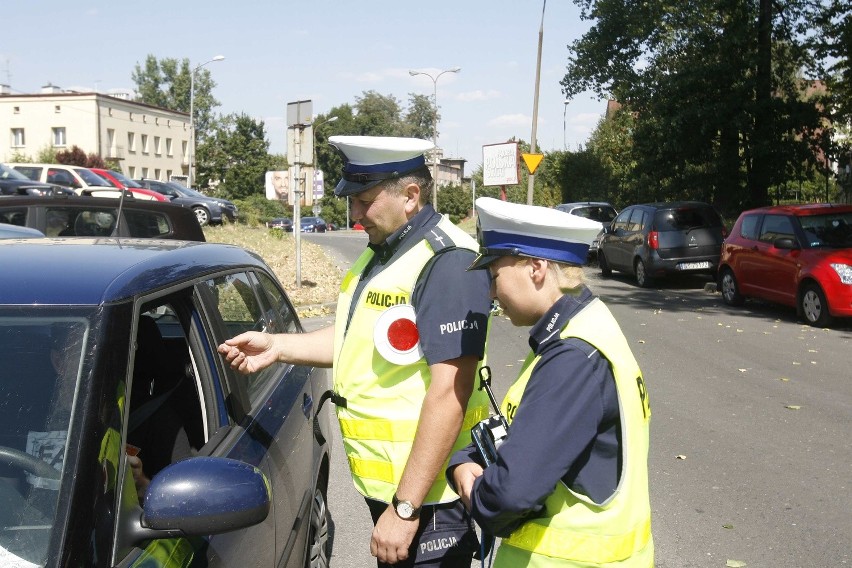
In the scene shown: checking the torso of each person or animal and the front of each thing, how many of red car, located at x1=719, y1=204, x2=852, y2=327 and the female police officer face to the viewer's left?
1

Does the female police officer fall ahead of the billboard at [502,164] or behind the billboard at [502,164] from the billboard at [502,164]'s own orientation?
ahead

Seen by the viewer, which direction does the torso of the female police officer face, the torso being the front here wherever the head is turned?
to the viewer's left

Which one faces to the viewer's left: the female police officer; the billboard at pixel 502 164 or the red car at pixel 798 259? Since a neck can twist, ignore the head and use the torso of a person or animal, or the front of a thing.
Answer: the female police officer

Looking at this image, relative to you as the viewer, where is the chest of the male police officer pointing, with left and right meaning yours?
facing the viewer and to the left of the viewer

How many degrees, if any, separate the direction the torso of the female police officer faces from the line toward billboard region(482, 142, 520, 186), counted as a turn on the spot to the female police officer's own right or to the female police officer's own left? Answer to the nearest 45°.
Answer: approximately 90° to the female police officer's own right

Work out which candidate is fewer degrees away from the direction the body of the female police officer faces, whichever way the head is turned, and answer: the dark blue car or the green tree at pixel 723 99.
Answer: the dark blue car

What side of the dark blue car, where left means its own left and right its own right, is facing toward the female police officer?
left

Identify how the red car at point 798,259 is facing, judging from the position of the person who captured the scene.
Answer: facing the viewer and to the right of the viewer

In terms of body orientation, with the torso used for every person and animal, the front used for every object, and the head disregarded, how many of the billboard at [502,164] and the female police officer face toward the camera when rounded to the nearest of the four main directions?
1

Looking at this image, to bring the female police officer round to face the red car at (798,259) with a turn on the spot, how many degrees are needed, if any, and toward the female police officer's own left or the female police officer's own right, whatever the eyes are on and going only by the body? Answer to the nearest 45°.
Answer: approximately 90° to the female police officer's own right

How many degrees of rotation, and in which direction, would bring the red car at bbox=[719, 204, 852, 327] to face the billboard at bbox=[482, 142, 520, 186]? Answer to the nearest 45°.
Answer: approximately 180°

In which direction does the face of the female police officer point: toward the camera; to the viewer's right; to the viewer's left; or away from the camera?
to the viewer's left

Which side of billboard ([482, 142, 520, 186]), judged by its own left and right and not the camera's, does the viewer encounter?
front

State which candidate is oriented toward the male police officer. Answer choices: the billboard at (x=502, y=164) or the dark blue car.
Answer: the billboard
